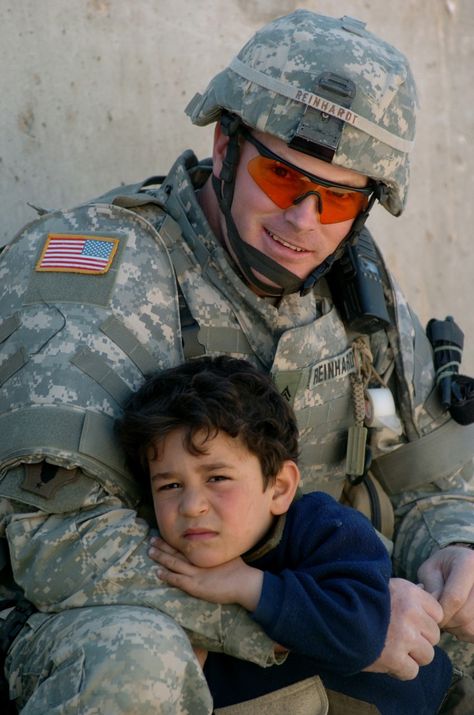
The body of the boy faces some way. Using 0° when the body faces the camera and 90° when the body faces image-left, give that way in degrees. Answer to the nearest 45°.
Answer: approximately 45°

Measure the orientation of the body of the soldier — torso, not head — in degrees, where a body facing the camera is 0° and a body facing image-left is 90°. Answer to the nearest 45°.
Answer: approximately 315°
